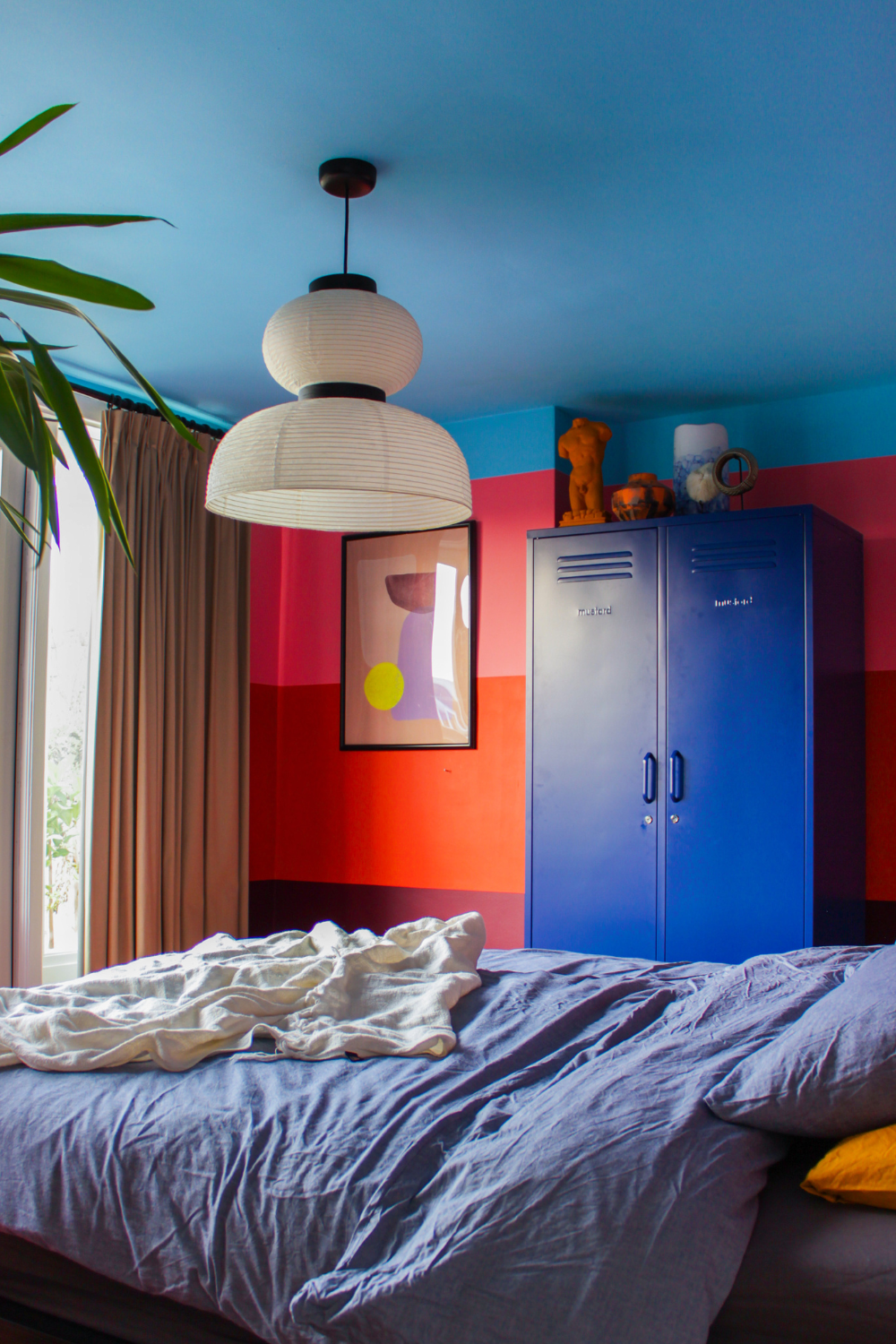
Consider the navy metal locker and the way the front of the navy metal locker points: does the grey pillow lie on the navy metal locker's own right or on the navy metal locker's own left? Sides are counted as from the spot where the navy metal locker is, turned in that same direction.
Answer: on the navy metal locker's own left

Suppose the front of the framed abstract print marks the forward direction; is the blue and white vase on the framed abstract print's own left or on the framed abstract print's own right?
on the framed abstract print's own left

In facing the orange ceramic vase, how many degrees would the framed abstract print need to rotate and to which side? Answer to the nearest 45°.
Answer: approximately 90° to its left

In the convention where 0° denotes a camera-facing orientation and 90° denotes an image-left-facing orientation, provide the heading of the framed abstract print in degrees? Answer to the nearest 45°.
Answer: approximately 45°
